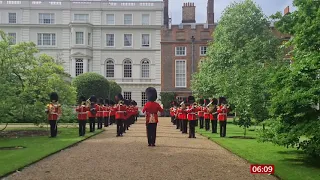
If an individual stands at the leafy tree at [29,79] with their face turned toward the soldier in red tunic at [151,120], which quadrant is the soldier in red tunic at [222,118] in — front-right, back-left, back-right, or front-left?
front-left

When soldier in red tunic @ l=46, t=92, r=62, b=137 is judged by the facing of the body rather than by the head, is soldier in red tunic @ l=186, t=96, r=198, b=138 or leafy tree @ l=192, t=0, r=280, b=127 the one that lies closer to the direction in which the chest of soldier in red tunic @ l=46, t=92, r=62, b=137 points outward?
the soldier in red tunic

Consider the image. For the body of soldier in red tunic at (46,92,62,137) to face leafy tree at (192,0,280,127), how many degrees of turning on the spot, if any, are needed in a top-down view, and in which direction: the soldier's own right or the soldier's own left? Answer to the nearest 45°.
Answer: approximately 135° to the soldier's own left

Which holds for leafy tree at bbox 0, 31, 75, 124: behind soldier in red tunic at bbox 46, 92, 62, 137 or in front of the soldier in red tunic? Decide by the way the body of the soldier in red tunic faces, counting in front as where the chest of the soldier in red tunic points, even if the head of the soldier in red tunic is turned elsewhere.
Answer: behind

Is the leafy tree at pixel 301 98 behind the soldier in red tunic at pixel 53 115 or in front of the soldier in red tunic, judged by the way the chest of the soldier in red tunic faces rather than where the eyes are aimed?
in front

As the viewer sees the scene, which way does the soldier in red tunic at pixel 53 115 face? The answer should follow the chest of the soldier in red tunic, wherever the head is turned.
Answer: toward the camera
